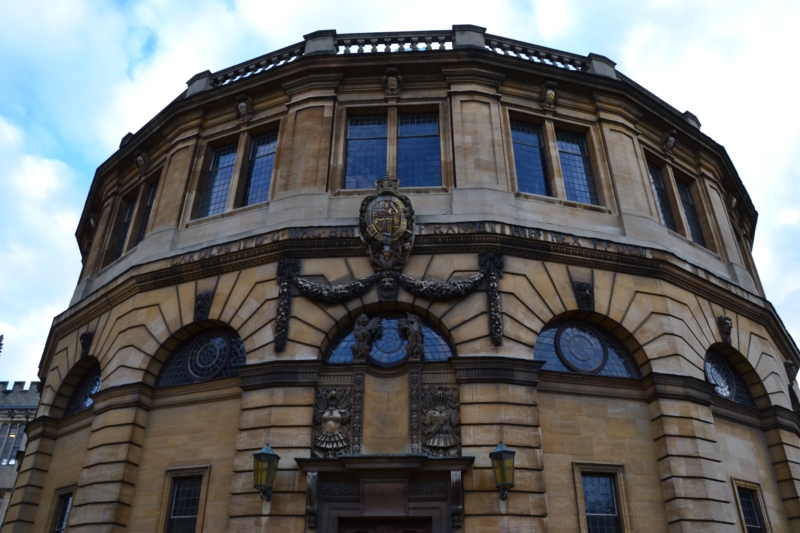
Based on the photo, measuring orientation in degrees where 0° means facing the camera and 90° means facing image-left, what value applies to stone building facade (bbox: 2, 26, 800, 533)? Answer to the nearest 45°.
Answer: approximately 0°
